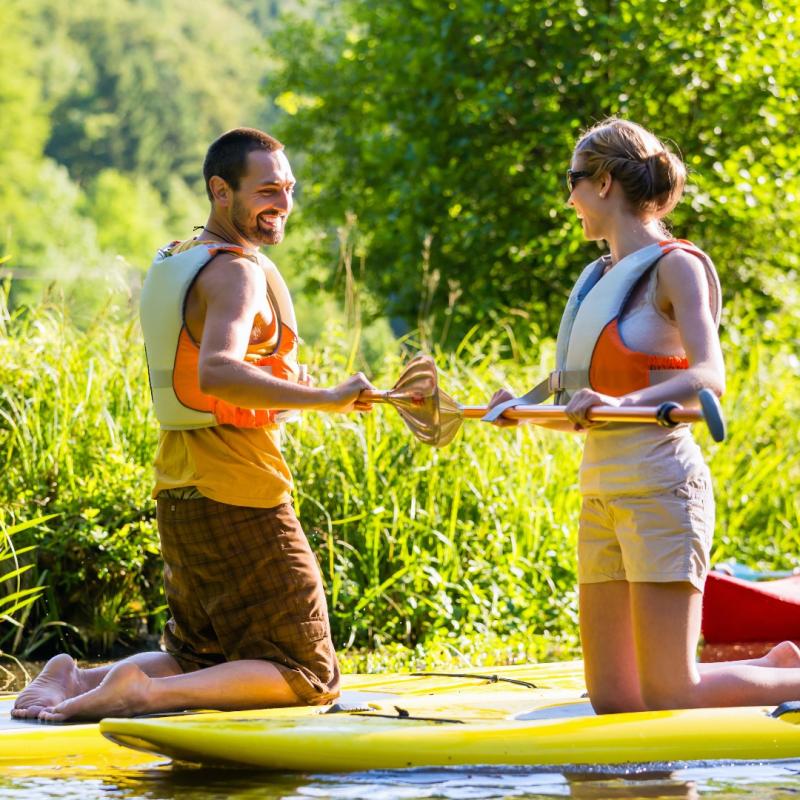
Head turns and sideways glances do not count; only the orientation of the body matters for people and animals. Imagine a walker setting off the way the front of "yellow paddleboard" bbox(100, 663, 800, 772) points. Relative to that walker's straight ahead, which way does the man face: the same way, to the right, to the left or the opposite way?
the opposite way

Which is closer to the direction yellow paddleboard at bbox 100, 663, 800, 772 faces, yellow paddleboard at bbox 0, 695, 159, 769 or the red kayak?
the yellow paddleboard

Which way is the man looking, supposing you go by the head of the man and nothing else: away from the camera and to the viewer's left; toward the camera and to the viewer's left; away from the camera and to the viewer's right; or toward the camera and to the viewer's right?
toward the camera and to the viewer's right

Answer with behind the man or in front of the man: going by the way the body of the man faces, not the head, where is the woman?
in front

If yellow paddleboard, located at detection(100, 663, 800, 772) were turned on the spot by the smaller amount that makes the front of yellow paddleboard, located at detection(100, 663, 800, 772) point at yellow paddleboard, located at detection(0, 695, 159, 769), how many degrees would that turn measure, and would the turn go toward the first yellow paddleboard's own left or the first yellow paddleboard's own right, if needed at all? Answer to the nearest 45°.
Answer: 0° — it already faces it

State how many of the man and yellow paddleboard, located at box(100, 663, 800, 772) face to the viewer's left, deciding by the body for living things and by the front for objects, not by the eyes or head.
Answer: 1

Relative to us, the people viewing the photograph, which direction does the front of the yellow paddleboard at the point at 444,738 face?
facing to the left of the viewer

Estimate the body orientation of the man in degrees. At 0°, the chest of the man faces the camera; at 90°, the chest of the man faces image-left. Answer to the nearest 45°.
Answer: approximately 270°

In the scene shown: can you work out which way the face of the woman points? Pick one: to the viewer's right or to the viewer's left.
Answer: to the viewer's left
